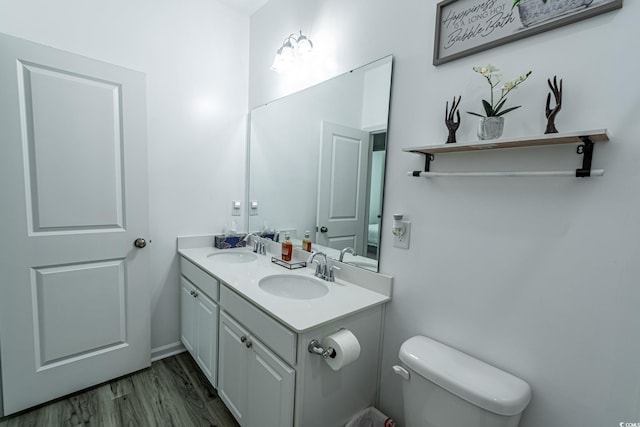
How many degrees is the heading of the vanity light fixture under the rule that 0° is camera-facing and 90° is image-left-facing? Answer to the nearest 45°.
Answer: approximately 45°

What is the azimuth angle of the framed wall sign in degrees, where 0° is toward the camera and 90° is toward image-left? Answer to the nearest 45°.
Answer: approximately 45°

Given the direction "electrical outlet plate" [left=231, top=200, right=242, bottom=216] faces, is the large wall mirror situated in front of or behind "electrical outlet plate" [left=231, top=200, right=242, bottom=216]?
in front

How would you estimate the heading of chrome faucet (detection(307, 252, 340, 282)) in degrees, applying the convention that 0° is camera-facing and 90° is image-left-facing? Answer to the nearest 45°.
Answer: approximately 45°

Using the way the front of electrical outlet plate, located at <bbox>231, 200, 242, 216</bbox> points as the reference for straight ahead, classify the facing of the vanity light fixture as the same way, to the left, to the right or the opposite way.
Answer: to the right

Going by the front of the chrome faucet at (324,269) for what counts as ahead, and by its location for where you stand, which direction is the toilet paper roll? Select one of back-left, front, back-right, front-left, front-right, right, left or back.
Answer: front-left

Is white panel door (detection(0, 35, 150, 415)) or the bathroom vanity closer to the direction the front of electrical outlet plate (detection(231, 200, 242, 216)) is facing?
the bathroom vanity

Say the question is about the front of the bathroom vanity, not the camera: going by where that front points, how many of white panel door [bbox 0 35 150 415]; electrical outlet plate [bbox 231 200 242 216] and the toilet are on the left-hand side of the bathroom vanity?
1
